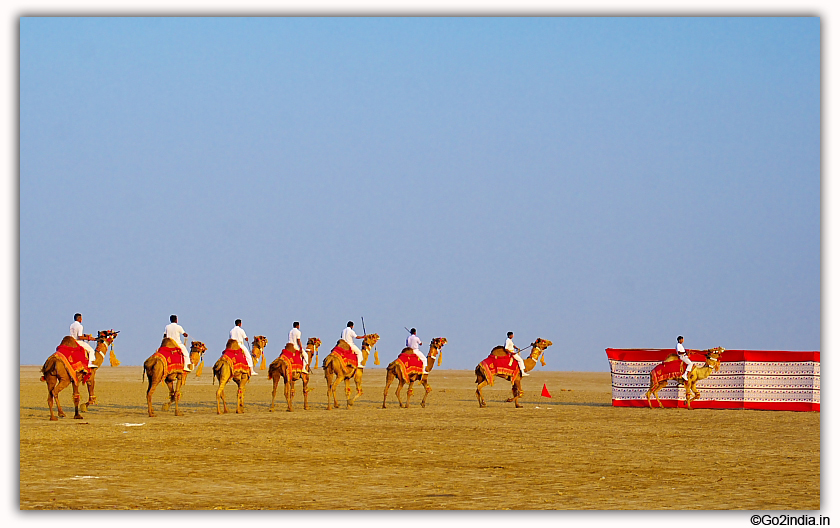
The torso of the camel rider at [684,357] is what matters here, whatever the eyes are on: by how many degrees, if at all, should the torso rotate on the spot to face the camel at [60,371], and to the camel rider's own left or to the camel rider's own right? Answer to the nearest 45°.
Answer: approximately 135° to the camel rider's own right

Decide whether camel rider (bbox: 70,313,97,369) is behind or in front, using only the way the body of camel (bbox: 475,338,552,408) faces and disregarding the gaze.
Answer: behind

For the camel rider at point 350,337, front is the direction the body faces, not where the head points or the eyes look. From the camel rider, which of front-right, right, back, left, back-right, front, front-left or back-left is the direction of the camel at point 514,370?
front-right

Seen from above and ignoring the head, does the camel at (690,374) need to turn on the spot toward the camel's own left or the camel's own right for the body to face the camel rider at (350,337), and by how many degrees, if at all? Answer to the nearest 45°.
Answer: approximately 180°

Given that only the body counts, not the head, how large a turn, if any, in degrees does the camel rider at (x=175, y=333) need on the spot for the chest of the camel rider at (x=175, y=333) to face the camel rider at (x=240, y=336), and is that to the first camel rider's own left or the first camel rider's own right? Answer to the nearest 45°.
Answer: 0° — they already face them

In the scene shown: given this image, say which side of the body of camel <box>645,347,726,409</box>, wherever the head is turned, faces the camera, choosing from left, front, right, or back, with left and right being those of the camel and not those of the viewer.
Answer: right

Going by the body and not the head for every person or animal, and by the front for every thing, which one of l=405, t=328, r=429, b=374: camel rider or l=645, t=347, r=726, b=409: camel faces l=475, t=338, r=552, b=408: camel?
the camel rider

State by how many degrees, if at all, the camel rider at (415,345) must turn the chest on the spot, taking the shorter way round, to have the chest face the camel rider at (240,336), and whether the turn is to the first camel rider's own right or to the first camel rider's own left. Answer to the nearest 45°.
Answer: approximately 135° to the first camel rider's own right

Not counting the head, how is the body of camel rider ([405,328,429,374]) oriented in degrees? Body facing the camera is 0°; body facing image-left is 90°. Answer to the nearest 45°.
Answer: approximately 270°

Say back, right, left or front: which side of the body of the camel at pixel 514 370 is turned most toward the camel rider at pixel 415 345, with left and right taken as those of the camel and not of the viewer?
back

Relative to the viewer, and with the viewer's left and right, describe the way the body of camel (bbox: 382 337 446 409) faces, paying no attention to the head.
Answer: facing away from the viewer and to the right of the viewer

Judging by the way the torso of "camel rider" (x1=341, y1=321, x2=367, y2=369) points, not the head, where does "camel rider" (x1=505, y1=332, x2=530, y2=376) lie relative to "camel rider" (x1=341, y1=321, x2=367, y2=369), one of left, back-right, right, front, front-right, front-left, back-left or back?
front-right

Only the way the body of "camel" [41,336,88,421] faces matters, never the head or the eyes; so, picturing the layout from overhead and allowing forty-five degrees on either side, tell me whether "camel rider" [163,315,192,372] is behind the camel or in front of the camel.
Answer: in front

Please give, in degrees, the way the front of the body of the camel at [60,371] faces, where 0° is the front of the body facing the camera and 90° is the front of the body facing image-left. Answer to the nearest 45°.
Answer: approximately 225°

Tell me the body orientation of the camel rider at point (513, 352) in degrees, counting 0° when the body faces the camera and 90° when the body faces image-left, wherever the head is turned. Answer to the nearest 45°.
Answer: approximately 270°
